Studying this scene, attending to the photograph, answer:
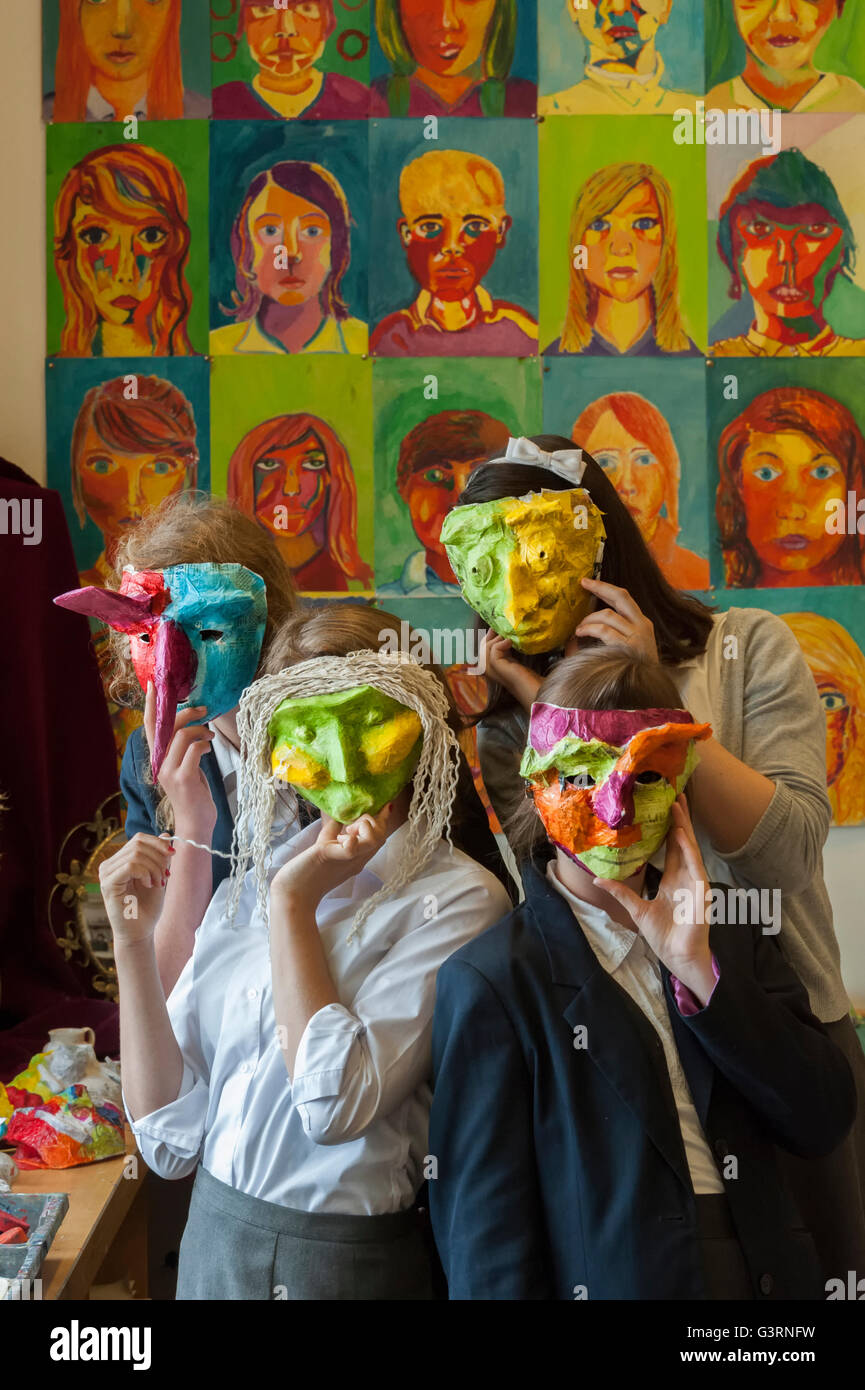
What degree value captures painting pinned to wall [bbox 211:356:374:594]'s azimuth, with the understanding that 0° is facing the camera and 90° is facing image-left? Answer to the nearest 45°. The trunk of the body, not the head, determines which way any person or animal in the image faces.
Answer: approximately 0°

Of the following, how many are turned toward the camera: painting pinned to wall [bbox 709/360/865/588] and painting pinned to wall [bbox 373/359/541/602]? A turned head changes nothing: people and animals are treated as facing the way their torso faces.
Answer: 2

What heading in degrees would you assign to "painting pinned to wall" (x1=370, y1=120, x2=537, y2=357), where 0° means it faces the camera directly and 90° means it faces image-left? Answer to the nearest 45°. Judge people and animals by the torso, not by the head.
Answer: approximately 0°

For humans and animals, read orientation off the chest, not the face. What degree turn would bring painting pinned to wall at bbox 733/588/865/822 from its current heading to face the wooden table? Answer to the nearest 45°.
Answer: approximately 45° to its right

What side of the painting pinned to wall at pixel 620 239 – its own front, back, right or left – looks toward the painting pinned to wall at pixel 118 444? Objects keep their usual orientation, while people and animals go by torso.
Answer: right
